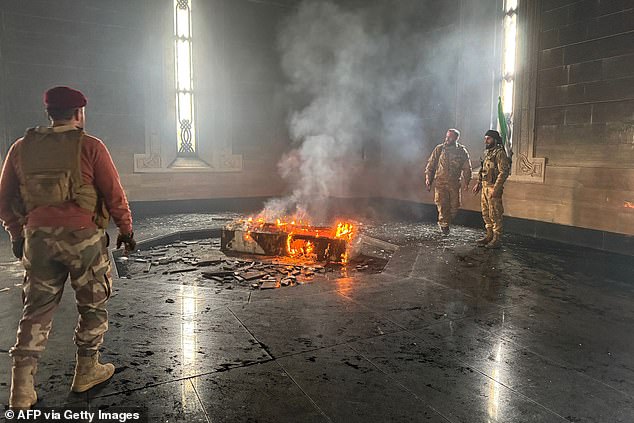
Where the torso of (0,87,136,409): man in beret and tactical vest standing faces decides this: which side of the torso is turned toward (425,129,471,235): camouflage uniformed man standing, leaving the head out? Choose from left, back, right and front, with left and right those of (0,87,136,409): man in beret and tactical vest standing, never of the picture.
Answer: front

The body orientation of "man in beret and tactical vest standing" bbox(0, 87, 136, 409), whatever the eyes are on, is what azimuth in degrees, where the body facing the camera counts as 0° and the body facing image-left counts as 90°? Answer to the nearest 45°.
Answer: approximately 225°

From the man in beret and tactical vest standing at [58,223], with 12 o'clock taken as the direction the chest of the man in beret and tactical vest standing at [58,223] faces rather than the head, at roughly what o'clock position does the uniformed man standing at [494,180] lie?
the uniformed man standing at [494,180] is roughly at 1 o'clock from the man in beret and tactical vest standing at [58,223].

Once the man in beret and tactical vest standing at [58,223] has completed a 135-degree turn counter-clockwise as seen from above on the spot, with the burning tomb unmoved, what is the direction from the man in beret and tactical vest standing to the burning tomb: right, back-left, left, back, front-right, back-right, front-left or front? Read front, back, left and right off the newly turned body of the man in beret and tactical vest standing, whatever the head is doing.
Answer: back-right

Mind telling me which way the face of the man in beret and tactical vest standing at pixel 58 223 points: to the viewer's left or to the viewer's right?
to the viewer's right
